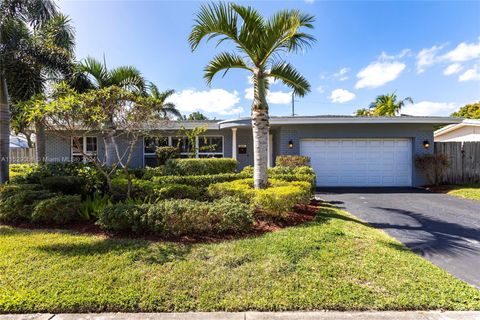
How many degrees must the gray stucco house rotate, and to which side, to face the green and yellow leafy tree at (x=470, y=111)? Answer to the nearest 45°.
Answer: approximately 135° to its left

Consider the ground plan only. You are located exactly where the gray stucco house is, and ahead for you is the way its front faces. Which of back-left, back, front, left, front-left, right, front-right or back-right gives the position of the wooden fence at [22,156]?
right

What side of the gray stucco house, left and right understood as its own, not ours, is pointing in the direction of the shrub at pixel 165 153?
right

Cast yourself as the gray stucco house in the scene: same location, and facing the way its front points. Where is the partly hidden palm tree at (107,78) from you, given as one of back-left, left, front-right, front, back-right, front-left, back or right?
right

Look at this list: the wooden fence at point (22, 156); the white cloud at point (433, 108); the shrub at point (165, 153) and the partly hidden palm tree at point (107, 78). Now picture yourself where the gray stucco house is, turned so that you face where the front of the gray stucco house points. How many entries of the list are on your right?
3

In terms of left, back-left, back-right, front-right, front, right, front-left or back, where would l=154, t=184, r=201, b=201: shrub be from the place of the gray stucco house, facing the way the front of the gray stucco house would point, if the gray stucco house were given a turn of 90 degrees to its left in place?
back-right

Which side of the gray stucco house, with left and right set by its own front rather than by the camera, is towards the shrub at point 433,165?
left

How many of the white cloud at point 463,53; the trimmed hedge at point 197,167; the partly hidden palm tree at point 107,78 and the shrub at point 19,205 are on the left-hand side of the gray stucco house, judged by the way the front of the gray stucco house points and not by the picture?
1

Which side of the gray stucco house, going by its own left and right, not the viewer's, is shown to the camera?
front

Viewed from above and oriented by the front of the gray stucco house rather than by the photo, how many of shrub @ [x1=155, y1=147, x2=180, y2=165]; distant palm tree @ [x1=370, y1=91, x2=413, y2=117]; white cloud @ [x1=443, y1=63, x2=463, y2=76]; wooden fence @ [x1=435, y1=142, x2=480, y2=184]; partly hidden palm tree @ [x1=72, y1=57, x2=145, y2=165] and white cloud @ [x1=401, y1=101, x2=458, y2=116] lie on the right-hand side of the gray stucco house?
2

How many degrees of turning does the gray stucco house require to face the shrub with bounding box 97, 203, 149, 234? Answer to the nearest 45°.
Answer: approximately 45° to its right

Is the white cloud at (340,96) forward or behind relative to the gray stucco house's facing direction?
behind

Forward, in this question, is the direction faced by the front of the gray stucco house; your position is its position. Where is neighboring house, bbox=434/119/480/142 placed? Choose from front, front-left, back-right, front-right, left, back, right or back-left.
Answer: back-left

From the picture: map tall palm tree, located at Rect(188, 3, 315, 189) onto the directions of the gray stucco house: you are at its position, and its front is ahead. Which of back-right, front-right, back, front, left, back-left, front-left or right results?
front-right

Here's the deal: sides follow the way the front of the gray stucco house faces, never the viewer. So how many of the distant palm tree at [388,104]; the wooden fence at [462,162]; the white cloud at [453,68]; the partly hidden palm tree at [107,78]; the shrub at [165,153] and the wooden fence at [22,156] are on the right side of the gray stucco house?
3

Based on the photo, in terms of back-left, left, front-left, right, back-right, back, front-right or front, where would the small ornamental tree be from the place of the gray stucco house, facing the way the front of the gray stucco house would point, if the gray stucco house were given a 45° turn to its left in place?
right

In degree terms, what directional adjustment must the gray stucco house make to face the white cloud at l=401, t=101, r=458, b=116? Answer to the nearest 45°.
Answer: approximately 135° to its left
